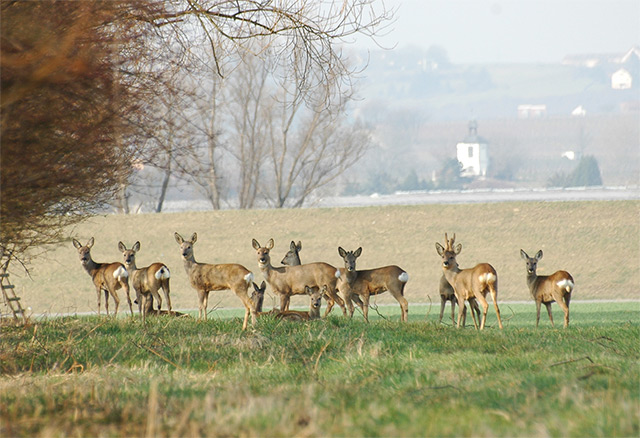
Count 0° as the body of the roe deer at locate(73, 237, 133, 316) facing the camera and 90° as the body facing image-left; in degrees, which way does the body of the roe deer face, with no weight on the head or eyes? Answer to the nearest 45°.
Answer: approximately 135°

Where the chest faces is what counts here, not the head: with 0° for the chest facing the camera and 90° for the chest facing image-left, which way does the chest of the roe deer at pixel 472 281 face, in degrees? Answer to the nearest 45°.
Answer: approximately 135°

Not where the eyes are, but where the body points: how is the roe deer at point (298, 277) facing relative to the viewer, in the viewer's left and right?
facing to the left of the viewer

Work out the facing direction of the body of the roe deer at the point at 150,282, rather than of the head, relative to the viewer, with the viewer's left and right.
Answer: facing away from the viewer and to the left of the viewer

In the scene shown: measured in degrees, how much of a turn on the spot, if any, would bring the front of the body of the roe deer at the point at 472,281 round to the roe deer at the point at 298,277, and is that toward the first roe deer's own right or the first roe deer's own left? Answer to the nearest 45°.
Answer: approximately 45° to the first roe deer's own left

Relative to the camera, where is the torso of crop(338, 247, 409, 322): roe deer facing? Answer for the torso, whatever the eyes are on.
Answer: to the viewer's left

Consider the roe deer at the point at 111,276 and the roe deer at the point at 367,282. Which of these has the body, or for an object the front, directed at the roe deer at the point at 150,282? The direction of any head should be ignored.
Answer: the roe deer at the point at 367,282

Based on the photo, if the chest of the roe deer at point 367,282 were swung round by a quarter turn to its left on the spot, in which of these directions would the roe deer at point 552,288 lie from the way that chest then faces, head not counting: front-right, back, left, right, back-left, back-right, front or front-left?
left

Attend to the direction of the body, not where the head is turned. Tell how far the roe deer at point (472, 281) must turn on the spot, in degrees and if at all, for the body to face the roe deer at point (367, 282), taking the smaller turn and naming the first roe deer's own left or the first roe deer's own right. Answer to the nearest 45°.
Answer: approximately 45° to the first roe deer's own left

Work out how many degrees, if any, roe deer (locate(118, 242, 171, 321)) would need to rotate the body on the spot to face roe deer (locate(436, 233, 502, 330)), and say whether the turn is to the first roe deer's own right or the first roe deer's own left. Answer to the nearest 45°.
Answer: approximately 180°

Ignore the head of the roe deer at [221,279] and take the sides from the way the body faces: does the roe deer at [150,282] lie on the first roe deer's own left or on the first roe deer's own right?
on the first roe deer's own right

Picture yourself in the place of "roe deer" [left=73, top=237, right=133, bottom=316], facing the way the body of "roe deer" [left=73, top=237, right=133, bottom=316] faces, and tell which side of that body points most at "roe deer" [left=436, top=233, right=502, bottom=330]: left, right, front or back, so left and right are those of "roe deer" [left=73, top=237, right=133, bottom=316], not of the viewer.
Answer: back

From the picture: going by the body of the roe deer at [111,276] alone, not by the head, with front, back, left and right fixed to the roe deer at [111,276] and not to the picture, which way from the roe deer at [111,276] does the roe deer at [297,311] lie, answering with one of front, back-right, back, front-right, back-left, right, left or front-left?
back

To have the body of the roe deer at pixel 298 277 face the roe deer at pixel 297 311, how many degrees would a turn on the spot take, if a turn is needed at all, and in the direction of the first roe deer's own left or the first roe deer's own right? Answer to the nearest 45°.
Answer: approximately 90° to the first roe deer's own left
